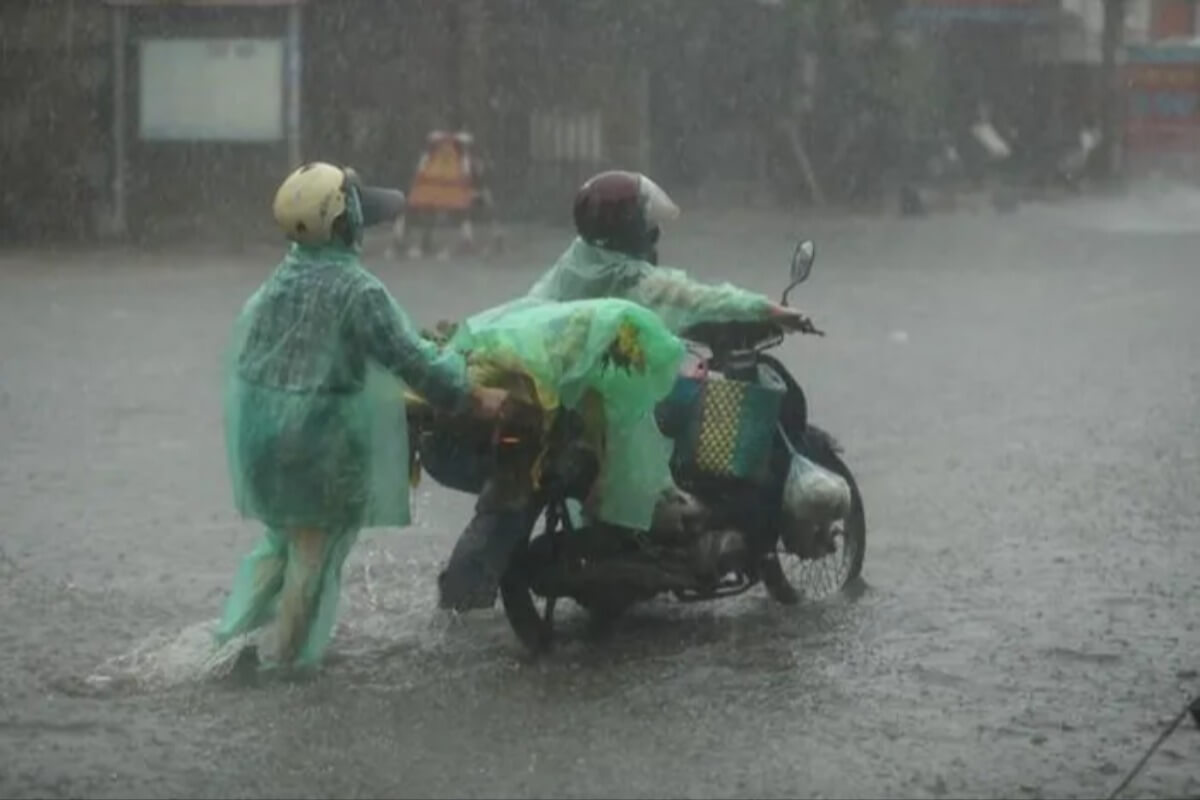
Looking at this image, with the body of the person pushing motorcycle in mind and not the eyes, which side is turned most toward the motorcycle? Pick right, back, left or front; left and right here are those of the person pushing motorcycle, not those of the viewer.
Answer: front

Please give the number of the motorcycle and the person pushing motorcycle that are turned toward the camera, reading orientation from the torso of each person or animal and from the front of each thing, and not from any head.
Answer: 0

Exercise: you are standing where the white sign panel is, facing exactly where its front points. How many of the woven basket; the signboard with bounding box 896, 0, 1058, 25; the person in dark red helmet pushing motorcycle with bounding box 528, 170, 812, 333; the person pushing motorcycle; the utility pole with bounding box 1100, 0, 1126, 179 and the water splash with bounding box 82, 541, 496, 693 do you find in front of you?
4

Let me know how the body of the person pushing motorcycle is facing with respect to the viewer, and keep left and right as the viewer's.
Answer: facing away from the viewer and to the right of the viewer

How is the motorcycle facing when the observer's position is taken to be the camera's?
facing away from the viewer and to the right of the viewer

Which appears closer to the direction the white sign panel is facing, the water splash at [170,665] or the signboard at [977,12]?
the water splash

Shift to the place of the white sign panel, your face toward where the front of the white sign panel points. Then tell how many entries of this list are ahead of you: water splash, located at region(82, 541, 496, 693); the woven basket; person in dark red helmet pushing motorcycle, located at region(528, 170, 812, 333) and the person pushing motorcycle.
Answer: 4

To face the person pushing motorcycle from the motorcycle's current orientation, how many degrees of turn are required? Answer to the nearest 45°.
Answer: approximately 180°

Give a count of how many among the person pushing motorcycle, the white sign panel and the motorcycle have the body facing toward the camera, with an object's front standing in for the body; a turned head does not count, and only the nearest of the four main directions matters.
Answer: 1

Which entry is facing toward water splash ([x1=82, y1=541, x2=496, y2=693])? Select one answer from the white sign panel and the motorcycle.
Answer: the white sign panel

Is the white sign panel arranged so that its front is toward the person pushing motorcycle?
yes

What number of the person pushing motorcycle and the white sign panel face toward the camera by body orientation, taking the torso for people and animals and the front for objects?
1

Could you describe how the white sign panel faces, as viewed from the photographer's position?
facing the viewer

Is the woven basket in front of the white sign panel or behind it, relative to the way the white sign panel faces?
in front
